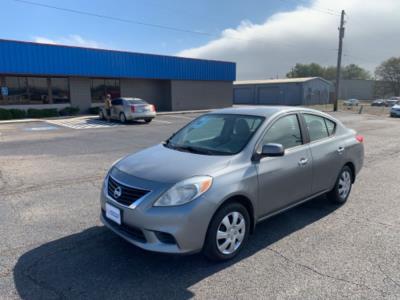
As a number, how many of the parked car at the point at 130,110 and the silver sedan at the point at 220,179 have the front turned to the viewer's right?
0

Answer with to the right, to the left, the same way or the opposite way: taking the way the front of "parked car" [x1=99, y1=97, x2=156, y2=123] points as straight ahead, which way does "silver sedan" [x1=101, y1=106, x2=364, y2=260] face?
to the left

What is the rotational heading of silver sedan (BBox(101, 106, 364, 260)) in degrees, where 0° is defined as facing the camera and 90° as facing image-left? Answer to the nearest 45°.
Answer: approximately 45°

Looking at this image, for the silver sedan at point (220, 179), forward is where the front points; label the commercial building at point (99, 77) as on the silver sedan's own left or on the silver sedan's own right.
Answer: on the silver sedan's own right

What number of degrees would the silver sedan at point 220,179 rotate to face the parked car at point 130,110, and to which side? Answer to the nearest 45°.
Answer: approximately 135° to its right

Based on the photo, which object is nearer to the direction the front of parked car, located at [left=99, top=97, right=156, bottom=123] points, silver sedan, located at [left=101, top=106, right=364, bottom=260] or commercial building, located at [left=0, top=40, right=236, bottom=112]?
the commercial building

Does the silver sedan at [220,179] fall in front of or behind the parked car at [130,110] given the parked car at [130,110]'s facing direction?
behind

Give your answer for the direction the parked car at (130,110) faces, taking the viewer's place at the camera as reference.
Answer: facing away from the viewer and to the left of the viewer
